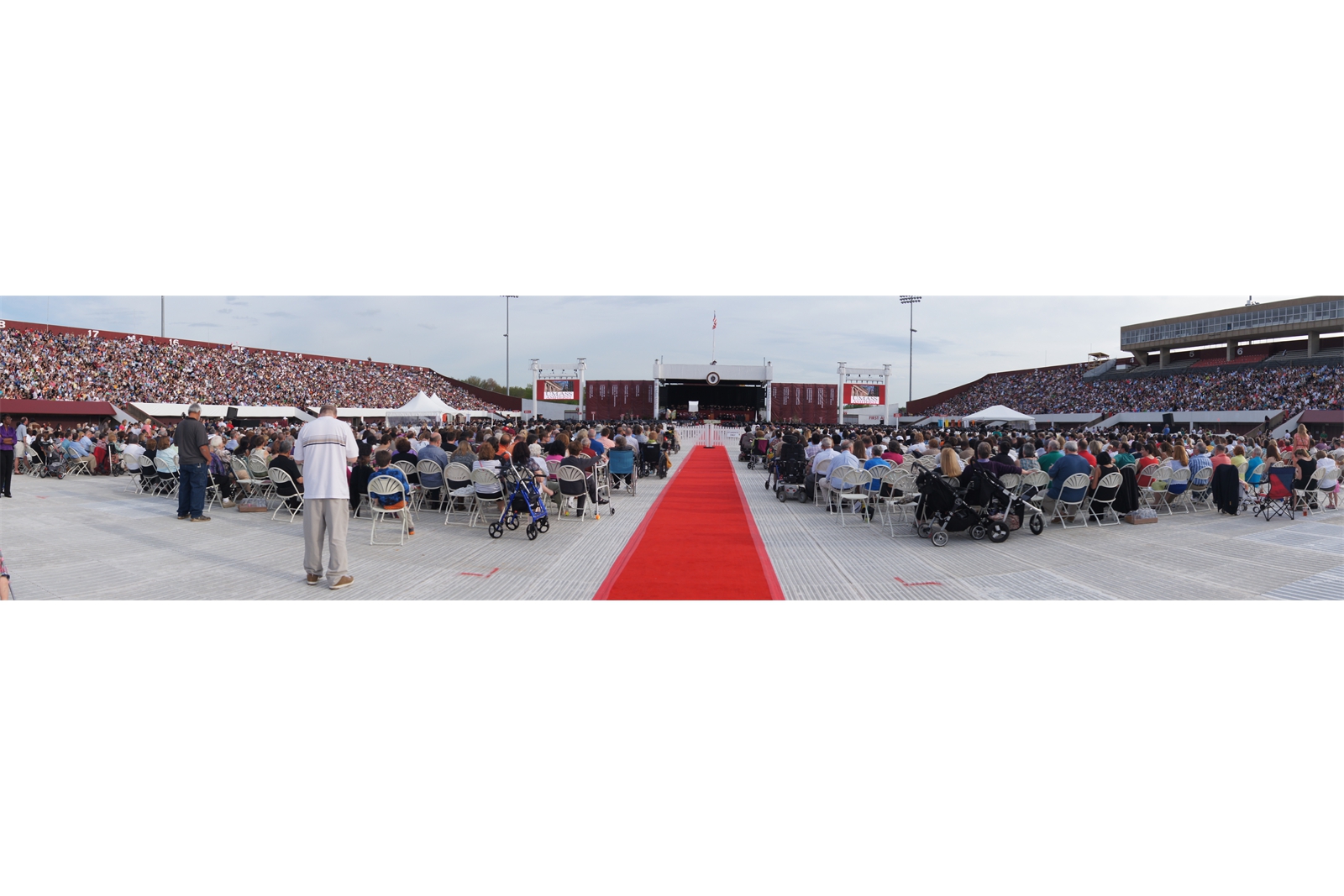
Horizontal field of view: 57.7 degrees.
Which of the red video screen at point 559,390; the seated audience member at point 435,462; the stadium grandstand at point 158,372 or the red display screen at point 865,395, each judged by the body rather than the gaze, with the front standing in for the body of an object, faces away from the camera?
the seated audience member

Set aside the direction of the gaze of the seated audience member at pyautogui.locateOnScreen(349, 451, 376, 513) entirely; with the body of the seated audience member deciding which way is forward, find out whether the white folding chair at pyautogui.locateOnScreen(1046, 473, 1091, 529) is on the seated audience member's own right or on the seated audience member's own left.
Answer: on the seated audience member's own right

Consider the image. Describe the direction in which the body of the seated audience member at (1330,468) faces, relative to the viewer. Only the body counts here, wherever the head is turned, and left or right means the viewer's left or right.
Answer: facing away from the viewer and to the left of the viewer

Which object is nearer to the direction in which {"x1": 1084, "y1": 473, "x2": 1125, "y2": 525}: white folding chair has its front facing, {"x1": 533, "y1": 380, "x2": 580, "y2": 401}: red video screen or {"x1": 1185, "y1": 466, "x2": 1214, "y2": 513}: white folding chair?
the red video screen

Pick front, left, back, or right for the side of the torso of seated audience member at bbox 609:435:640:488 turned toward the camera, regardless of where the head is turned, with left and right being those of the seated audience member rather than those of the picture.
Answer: back

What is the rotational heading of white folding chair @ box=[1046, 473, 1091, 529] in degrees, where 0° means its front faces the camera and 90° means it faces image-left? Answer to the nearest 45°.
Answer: approximately 135°

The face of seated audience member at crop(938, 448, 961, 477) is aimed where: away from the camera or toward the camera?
away from the camera

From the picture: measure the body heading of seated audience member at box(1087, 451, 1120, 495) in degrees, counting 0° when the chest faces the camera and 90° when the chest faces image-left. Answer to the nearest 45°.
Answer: approximately 180°

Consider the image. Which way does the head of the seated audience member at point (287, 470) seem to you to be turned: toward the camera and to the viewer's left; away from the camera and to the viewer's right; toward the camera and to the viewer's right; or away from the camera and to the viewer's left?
away from the camera and to the viewer's right

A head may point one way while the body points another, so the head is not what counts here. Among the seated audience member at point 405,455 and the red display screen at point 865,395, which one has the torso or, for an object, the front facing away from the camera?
the seated audience member

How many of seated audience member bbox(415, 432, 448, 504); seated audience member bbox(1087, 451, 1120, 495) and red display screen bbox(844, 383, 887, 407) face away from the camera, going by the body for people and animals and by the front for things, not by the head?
2

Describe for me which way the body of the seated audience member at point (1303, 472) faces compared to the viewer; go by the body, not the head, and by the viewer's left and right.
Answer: facing away from the viewer and to the left of the viewer

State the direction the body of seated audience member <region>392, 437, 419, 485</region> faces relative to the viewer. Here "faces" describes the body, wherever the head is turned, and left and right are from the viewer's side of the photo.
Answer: facing away from the viewer
